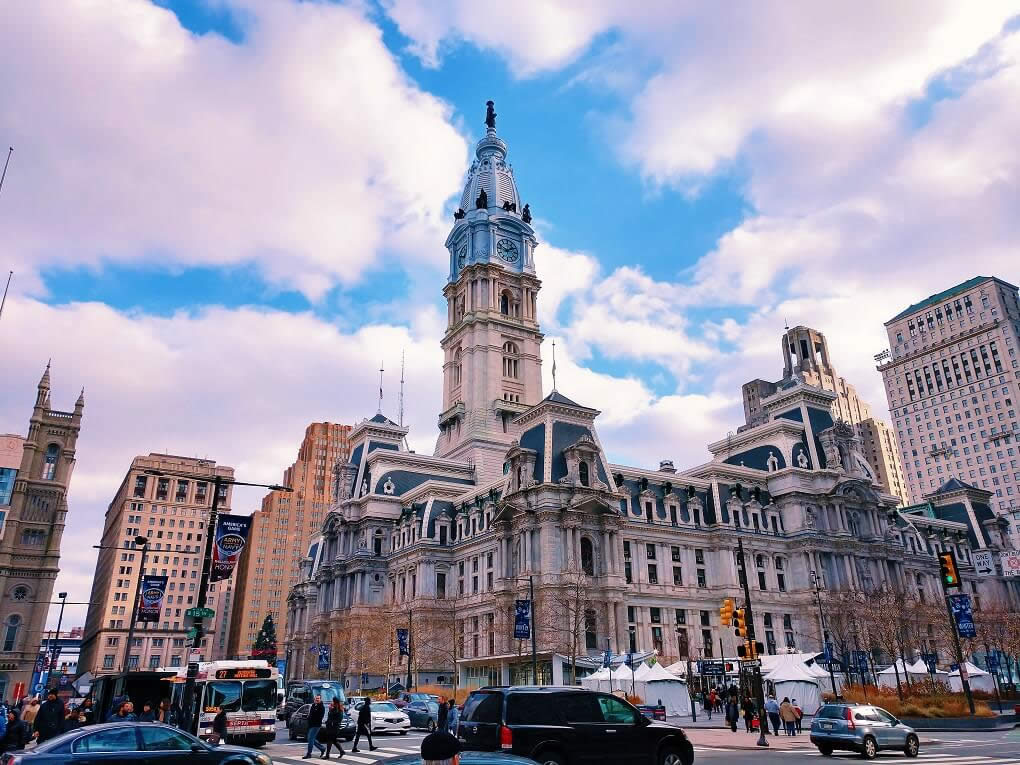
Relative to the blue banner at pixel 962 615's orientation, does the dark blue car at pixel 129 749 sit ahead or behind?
ahead

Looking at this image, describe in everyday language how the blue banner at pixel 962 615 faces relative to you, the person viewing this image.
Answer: facing the viewer

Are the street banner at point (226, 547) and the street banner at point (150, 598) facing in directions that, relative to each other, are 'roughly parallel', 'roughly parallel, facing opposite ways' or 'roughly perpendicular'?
roughly parallel

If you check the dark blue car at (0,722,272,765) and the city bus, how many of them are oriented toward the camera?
1

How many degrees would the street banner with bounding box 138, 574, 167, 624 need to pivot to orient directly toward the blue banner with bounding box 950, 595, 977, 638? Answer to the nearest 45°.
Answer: approximately 45° to its left

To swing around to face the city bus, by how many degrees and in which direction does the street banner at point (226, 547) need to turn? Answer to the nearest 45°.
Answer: approximately 180°

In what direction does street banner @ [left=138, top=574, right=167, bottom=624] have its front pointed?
toward the camera

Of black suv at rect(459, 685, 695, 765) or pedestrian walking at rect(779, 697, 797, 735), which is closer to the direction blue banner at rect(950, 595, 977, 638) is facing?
the black suv

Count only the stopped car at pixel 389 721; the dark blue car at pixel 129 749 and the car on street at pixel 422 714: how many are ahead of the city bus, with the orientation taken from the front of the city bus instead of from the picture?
1

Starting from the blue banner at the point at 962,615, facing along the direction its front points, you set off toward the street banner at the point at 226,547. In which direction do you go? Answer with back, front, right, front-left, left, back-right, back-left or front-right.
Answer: front-right

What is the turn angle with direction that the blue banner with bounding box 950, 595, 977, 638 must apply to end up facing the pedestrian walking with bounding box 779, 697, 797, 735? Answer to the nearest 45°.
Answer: approximately 45° to its right

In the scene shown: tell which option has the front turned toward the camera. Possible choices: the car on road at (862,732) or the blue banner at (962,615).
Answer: the blue banner
